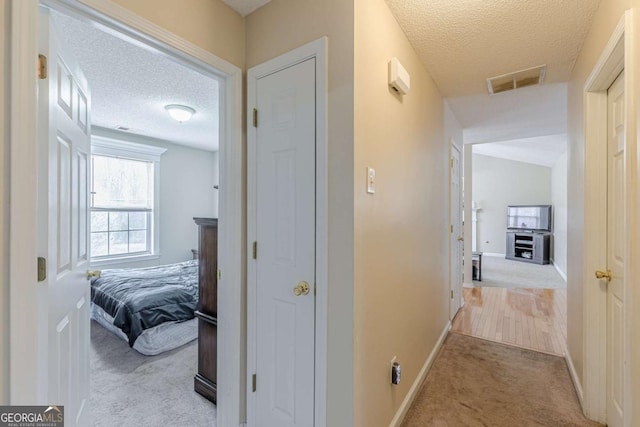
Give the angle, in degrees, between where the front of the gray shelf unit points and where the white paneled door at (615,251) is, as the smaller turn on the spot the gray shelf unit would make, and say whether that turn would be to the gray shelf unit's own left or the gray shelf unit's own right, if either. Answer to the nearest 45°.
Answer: approximately 45° to the gray shelf unit's own left

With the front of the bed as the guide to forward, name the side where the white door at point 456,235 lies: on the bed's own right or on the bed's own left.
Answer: on the bed's own left

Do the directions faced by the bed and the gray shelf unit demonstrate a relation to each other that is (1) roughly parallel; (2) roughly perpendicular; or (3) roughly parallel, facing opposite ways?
roughly perpendicular

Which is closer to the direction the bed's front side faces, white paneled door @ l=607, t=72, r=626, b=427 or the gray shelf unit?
the white paneled door
